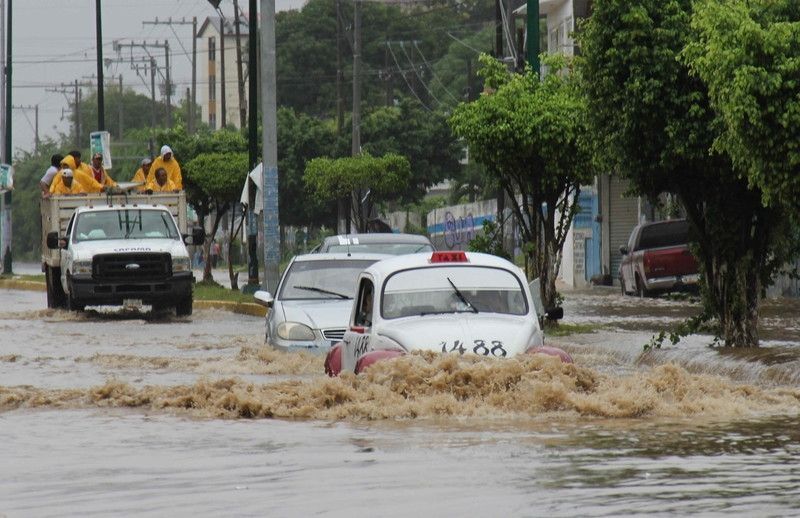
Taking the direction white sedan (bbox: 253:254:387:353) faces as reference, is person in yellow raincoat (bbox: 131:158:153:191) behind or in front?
behind

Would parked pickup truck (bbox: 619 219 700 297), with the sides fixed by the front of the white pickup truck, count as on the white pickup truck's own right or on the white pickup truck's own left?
on the white pickup truck's own left

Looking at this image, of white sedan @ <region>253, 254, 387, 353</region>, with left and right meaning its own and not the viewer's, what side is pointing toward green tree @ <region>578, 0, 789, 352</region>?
left

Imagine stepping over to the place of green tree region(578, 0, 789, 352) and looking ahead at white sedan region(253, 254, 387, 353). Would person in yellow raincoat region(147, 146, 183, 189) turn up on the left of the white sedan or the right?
right

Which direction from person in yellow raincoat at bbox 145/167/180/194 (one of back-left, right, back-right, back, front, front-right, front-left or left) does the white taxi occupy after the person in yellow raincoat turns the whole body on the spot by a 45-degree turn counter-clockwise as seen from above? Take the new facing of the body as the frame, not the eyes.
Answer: front-right

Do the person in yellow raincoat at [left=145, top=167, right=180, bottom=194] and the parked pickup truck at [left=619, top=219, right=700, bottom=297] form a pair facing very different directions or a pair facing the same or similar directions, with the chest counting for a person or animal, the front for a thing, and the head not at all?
very different directions
